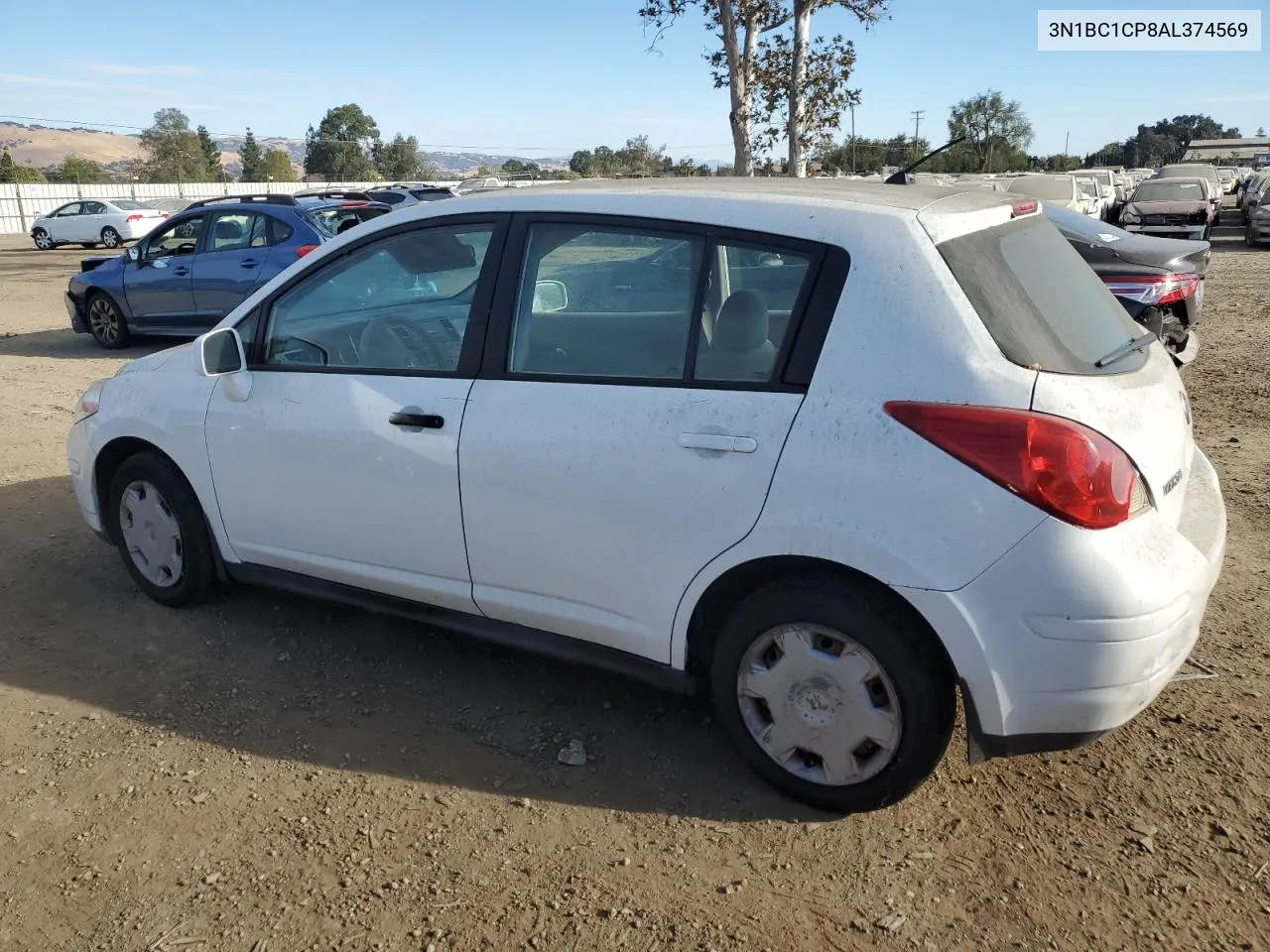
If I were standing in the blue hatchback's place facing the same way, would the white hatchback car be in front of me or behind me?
behind

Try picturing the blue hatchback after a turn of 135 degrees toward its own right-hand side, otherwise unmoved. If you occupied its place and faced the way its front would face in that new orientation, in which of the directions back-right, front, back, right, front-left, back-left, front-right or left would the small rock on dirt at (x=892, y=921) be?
right

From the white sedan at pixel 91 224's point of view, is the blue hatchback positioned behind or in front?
behind

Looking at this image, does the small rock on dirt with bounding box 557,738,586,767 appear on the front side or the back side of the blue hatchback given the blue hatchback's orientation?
on the back side

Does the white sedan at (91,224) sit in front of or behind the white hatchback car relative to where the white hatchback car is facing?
in front

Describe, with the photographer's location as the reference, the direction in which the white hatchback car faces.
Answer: facing away from the viewer and to the left of the viewer

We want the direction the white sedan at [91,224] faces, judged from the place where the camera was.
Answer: facing away from the viewer and to the left of the viewer

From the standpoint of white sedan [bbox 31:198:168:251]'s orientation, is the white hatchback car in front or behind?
behind

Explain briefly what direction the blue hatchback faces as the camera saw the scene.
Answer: facing away from the viewer and to the left of the viewer

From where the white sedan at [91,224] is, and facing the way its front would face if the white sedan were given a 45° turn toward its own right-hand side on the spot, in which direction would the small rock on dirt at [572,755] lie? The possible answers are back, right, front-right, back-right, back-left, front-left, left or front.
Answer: back
